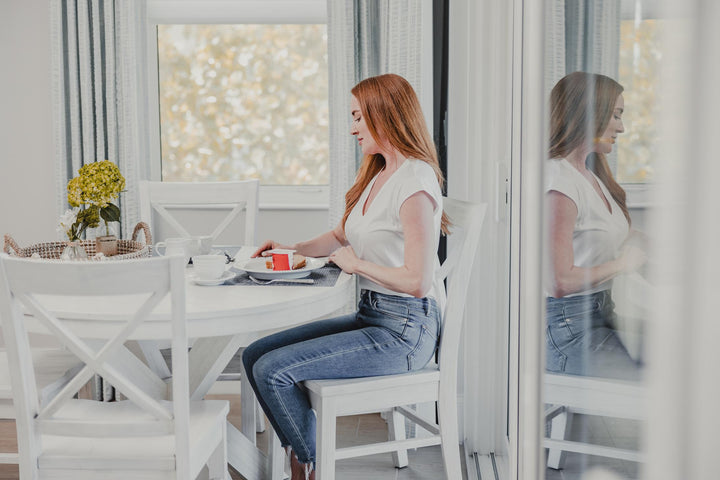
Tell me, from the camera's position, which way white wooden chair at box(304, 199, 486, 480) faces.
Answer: facing to the left of the viewer

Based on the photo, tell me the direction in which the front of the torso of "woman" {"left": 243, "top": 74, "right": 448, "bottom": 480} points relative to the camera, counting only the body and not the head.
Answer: to the viewer's left

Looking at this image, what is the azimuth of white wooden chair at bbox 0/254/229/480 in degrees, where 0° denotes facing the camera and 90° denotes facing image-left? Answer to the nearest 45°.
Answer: approximately 225°

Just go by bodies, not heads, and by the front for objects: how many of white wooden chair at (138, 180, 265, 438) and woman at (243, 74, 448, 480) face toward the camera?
1

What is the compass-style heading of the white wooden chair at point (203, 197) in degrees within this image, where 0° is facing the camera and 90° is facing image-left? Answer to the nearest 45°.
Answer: approximately 0°
